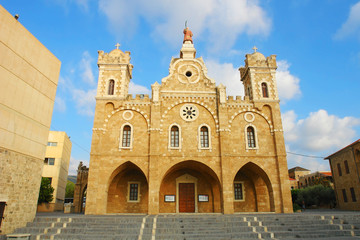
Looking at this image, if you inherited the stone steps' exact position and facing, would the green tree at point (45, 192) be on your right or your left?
on your right

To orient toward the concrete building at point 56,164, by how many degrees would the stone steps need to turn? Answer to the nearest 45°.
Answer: approximately 135° to its right

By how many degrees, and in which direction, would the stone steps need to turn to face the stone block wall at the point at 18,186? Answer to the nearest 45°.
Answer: approximately 90° to its right

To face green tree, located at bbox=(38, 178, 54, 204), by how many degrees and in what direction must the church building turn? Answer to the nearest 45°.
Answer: approximately 135° to its right

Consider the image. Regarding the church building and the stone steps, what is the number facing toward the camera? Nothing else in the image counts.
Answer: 2

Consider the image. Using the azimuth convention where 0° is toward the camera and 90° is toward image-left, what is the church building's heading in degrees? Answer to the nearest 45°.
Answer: approximately 0°

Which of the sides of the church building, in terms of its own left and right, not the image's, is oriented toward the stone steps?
front

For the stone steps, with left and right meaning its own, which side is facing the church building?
back

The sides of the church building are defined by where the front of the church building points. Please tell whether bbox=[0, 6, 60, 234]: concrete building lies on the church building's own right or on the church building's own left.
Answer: on the church building's own right

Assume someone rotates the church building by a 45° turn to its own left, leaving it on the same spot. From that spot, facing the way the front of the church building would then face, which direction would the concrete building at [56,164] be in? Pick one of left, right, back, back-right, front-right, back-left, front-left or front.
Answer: back

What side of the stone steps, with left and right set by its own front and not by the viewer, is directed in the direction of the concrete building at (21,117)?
right

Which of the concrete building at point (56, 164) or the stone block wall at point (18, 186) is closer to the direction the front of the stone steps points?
the stone block wall
